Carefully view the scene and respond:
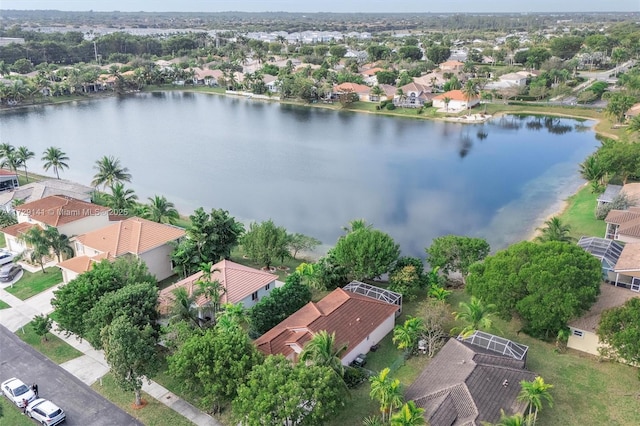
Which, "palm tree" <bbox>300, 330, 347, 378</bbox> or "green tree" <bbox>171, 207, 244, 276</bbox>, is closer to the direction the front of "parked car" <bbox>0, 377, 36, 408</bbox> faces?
the palm tree

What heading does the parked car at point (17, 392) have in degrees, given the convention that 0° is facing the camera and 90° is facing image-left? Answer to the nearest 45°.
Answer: approximately 315°

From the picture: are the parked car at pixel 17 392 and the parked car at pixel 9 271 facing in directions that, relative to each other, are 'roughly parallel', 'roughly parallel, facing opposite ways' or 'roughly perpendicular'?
roughly perpendicular

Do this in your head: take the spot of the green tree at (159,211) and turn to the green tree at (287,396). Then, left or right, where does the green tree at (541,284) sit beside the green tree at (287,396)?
left

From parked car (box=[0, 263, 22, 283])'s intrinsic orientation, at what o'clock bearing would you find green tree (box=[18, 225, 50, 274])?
The green tree is roughly at 9 o'clock from the parked car.

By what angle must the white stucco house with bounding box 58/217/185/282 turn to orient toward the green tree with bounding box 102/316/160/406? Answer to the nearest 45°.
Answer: approximately 45° to its left
